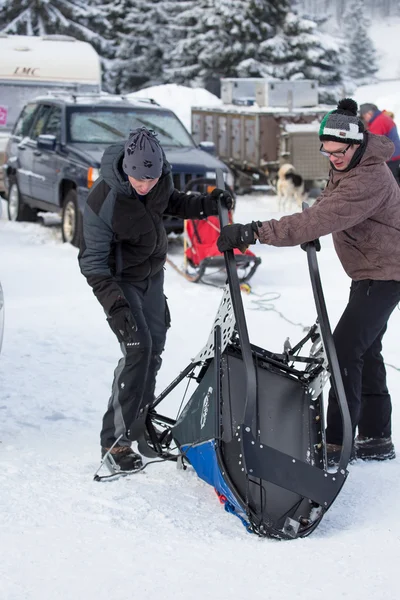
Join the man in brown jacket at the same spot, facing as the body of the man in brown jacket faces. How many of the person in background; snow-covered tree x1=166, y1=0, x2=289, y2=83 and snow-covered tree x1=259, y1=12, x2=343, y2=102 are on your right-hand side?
3

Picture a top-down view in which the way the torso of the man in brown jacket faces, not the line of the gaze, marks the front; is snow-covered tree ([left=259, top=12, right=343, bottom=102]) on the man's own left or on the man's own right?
on the man's own right

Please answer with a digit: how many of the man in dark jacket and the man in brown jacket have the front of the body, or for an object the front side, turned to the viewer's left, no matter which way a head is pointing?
1

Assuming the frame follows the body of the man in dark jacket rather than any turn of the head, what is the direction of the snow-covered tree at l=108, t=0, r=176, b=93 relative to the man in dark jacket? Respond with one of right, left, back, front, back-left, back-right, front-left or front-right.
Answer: back-left

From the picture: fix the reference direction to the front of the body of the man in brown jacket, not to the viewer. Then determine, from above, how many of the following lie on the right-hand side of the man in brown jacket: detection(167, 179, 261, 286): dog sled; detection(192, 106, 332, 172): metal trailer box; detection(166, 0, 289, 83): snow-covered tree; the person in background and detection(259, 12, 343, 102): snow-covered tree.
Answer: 5

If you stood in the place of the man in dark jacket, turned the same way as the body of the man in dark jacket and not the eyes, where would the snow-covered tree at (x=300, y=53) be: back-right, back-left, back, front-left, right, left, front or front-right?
back-left

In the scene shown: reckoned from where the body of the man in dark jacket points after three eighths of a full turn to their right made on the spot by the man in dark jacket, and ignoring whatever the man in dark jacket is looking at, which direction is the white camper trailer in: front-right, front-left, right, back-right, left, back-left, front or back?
right

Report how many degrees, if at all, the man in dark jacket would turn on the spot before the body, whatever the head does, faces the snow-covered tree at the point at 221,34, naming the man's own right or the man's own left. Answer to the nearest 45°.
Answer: approximately 135° to the man's own left

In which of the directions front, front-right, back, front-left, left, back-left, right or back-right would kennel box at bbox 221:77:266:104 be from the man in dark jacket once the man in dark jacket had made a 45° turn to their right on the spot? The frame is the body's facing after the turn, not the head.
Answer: back

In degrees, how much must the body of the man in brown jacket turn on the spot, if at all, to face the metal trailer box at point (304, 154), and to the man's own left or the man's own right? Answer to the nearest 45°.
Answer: approximately 90° to the man's own right

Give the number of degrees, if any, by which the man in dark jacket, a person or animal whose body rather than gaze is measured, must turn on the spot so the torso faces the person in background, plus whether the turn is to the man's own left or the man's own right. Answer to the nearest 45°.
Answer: approximately 135° to the man's own left

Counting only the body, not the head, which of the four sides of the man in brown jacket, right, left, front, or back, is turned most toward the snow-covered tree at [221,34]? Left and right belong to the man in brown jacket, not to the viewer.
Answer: right

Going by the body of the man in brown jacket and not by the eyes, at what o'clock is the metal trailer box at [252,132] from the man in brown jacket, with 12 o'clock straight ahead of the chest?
The metal trailer box is roughly at 3 o'clock from the man in brown jacket.

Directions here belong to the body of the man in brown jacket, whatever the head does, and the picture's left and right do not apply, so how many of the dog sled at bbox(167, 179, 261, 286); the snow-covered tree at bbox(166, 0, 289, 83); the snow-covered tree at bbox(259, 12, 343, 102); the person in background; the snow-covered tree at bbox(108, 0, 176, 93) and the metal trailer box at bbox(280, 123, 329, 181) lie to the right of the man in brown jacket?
6

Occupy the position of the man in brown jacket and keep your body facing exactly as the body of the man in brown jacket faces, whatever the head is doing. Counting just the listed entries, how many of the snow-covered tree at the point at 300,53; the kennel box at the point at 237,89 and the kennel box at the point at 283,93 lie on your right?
3

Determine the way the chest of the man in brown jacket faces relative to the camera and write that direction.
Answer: to the viewer's left
